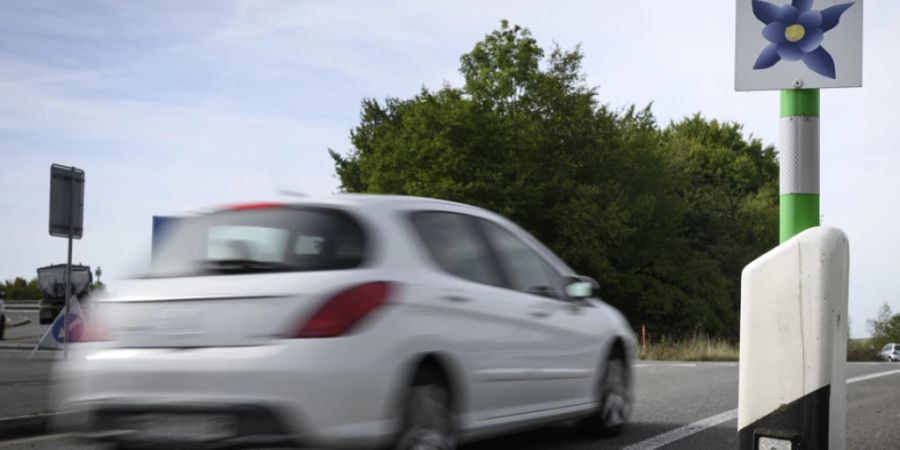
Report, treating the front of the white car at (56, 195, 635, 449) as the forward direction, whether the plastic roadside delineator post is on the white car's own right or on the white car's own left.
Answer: on the white car's own right

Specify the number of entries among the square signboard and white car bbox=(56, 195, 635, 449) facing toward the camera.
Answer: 1

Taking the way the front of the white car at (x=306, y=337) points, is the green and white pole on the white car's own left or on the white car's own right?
on the white car's own right

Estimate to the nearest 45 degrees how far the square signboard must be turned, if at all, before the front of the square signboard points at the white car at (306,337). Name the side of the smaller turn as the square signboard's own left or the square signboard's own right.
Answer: approximately 90° to the square signboard's own right

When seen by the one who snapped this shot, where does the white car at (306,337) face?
facing away from the viewer and to the right of the viewer

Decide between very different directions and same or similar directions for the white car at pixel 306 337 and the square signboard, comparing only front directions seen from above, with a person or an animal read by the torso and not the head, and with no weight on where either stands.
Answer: very different directions

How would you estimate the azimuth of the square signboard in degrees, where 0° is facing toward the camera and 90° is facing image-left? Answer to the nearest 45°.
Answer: approximately 0°
